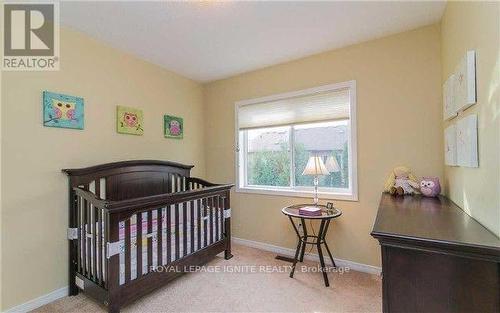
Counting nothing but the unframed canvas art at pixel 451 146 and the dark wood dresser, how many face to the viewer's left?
2

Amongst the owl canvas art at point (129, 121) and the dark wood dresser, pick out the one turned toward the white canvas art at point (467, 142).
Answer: the owl canvas art at point (129, 121)

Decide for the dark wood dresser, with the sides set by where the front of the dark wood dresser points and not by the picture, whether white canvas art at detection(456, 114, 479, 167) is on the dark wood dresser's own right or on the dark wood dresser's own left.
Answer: on the dark wood dresser's own right

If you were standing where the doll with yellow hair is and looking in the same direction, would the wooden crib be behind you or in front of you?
in front

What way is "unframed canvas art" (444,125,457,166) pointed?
to the viewer's left

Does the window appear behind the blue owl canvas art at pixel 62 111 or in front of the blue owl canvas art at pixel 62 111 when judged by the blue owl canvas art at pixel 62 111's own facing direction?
in front

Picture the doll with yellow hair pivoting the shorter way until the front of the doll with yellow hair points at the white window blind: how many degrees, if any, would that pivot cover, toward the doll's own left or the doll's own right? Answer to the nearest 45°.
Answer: approximately 45° to the doll's own right

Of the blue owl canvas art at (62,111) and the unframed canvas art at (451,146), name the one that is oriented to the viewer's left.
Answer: the unframed canvas art at (451,146)

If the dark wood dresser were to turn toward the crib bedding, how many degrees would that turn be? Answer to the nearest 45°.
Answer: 0° — it already faces it

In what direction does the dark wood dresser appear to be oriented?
to the viewer's left

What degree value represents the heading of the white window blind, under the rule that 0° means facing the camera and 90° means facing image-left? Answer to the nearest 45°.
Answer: approximately 45°
